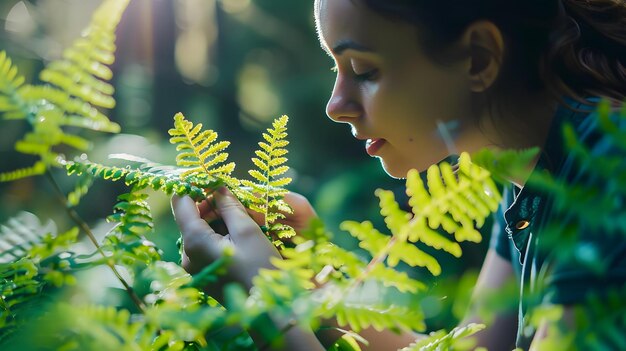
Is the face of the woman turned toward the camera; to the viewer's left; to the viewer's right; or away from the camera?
to the viewer's left

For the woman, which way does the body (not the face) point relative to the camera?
to the viewer's left

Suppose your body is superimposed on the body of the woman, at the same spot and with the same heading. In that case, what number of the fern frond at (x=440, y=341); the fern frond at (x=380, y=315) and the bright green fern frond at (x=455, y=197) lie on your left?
3
